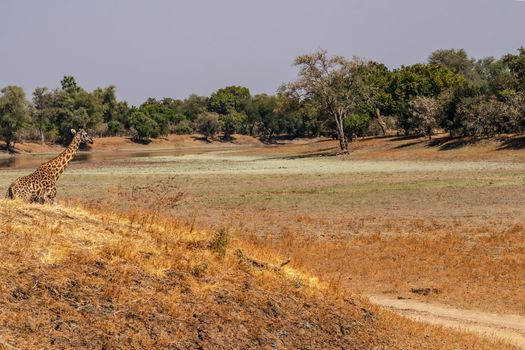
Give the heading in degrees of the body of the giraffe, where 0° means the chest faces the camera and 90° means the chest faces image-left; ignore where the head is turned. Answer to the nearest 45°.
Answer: approximately 270°
